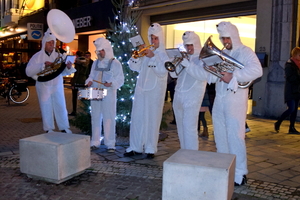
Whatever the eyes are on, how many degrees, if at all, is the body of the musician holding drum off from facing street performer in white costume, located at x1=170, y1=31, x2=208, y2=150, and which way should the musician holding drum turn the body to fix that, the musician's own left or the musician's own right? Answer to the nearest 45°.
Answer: approximately 90° to the musician's own left

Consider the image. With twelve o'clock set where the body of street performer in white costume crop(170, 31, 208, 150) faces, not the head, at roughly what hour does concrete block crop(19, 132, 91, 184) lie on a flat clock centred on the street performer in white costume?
The concrete block is roughly at 1 o'clock from the street performer in white costume.

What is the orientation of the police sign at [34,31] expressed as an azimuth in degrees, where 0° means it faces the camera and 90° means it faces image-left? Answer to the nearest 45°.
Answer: approximately 0°

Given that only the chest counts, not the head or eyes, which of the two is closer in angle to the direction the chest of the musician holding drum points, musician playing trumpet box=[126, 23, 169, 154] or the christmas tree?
the musician playing trumpet

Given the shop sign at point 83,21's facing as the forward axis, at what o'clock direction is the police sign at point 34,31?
the police sign at point 34,31 is roughly at 3 o'clock from the shop sign at point 83,21.

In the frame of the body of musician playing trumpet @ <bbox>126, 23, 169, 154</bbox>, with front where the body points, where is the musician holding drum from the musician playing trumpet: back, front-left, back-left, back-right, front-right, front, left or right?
right

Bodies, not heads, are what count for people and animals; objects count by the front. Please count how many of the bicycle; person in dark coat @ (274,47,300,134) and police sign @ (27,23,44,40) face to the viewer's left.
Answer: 1

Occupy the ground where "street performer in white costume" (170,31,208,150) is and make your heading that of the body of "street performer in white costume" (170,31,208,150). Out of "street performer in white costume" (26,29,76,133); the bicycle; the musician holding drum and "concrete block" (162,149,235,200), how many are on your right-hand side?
3

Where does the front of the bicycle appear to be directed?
to the viewer's left

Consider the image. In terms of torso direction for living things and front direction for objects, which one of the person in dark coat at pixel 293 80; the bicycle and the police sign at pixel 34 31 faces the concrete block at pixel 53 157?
the police sign
